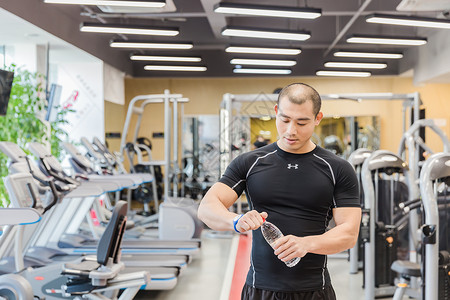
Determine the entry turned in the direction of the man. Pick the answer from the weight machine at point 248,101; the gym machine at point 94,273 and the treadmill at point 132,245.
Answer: the weight machine

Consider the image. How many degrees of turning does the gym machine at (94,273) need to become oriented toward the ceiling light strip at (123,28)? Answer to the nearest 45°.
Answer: approximately 90° to its right

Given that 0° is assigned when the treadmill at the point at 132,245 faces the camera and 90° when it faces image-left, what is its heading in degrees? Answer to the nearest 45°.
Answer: approximately 90°

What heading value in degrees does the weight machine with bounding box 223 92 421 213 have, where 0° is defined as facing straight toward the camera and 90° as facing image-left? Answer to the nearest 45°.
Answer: approximately 0°

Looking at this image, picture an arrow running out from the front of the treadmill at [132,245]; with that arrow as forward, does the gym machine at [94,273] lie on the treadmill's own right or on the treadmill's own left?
on the treadmill's own left

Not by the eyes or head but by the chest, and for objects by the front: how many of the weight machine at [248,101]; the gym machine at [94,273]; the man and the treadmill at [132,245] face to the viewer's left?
2

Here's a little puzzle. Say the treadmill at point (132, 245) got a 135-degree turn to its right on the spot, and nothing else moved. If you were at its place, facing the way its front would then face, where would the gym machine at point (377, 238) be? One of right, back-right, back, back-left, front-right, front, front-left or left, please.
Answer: right

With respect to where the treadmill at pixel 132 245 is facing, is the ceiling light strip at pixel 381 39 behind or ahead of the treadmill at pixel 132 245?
behind

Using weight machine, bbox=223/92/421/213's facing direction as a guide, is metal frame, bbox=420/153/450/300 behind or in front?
in front

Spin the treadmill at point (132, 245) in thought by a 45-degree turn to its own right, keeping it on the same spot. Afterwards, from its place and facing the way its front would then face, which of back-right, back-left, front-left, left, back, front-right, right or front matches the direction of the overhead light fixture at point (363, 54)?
right

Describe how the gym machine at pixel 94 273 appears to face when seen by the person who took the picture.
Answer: facing to the left of the viewer

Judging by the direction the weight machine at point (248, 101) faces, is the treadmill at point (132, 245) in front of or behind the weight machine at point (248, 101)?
in front

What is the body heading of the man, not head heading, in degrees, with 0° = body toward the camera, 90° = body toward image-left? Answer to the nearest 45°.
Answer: approximately 0°

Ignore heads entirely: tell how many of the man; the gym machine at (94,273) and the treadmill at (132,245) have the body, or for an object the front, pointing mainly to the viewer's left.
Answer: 2
